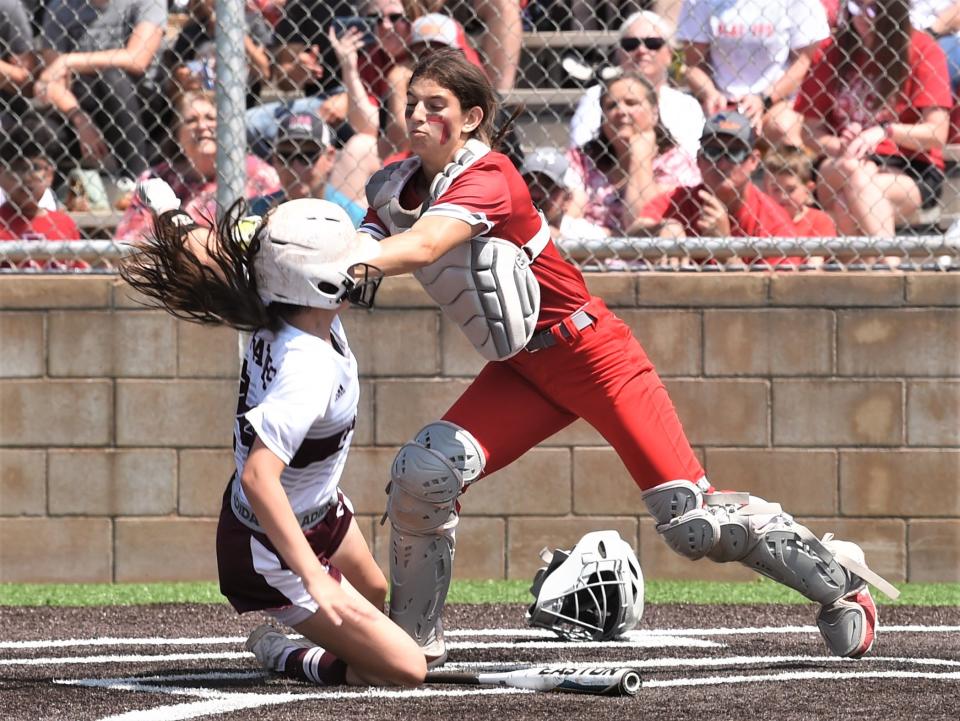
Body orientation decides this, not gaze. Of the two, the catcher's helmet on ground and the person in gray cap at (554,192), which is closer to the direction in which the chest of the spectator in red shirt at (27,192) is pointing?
the catcher's helmet on ground

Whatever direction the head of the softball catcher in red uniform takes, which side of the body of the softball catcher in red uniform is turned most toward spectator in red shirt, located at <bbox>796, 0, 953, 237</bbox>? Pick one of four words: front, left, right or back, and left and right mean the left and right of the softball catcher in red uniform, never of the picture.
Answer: back

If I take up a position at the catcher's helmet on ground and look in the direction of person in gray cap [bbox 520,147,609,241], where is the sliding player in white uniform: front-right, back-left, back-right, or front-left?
back-left

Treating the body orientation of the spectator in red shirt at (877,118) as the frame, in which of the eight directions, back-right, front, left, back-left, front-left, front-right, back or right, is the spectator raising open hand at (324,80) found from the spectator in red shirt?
front-right

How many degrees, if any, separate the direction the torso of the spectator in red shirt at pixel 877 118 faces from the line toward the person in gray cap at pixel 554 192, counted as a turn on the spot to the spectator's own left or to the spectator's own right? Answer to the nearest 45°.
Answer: approximately 45° to the spectator's own right

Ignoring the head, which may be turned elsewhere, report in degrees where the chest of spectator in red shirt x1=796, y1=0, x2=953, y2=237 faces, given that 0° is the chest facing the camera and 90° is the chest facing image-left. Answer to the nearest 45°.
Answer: approximately 45°

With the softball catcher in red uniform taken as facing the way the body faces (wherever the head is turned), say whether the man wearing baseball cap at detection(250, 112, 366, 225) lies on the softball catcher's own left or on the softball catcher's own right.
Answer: on the softball catcher's own right

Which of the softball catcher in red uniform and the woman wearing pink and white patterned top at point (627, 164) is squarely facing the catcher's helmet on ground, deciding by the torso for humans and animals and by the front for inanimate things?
the woman wearing pink and white patterned top

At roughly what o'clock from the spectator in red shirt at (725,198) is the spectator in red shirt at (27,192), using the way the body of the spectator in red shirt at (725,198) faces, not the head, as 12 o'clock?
the spectator in red shirt at (27,192) is roughly at 3 o'clock from the spectator in red shirt at (725,198).

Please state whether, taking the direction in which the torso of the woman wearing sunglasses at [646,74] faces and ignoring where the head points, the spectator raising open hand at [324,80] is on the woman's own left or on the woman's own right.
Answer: on the woman's own right

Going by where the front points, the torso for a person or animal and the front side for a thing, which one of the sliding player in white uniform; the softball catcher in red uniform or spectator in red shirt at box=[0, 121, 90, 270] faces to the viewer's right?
the sliding player in white uniform

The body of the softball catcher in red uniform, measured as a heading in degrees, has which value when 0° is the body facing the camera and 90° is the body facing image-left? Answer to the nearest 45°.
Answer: approximately 45°

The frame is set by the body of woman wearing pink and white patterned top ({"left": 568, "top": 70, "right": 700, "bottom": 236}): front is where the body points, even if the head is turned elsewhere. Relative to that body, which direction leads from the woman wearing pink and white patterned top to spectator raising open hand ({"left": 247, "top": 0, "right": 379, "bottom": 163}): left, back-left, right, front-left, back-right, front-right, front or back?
right
